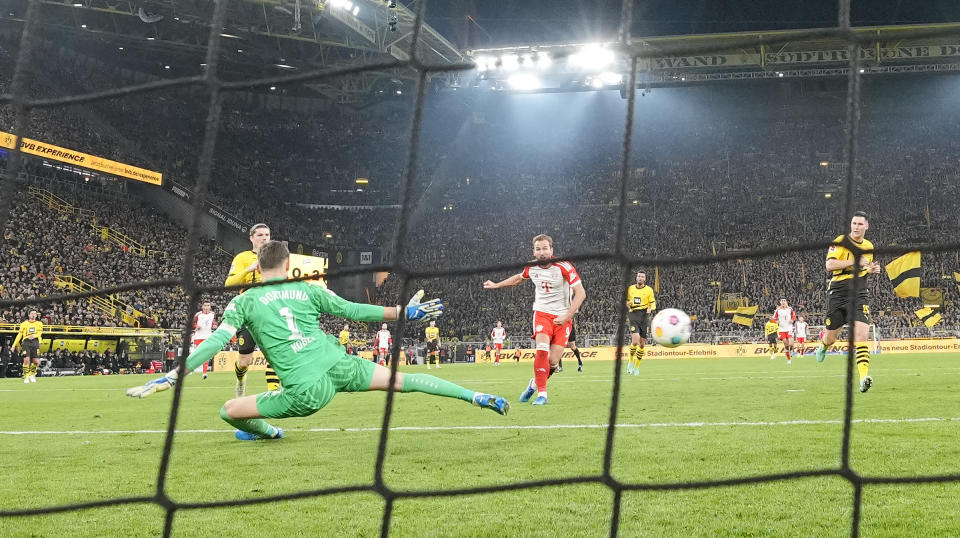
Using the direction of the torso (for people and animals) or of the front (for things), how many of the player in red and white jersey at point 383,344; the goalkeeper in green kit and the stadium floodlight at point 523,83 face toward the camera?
2

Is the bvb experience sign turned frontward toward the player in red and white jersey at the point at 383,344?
yes

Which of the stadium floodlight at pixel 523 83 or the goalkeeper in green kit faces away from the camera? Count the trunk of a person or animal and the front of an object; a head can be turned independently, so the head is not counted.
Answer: the goalkeeper in green kit

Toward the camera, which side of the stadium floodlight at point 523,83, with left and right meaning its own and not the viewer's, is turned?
front

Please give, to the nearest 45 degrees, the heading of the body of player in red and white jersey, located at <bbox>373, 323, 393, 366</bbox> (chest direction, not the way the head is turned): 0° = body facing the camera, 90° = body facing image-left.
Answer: approximately 0°

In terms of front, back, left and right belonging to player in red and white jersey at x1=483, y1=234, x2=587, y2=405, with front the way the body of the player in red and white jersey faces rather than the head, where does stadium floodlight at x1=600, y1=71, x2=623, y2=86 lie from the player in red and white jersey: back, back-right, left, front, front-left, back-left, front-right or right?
back

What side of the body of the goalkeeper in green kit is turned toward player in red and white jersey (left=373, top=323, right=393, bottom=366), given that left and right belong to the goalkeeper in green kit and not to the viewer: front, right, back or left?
front

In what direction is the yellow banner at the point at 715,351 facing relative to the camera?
toward the camera

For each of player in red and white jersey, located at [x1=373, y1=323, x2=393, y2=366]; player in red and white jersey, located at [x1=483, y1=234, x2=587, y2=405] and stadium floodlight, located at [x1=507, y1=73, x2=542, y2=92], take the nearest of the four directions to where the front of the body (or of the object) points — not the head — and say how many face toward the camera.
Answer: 3

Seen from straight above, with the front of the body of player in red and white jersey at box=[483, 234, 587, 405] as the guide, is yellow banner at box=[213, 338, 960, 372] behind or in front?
behind

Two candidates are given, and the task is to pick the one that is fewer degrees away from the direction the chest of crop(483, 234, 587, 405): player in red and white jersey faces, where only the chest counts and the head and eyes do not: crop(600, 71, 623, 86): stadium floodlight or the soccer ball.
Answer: the soccer ball

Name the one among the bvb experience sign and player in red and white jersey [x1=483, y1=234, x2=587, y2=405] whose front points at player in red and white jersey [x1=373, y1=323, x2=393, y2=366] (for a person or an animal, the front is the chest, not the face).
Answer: the bvb experience sign

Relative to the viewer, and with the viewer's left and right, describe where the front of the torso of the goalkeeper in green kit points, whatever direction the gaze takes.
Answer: facing away from the viewer
